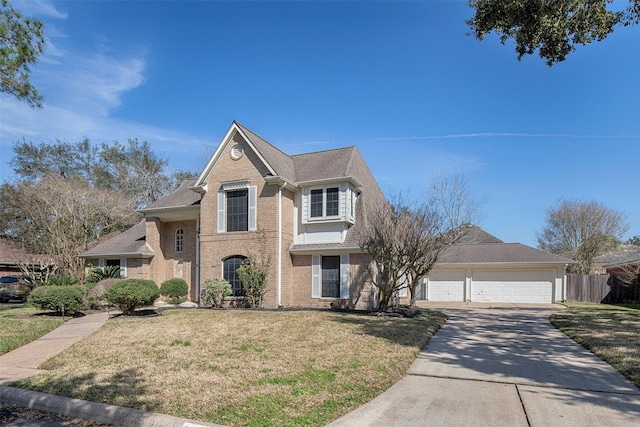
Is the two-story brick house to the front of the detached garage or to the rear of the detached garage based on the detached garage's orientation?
to the front

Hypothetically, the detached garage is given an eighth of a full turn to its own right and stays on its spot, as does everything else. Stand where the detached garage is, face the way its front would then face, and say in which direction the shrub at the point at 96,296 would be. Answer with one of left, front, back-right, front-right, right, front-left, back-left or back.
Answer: front

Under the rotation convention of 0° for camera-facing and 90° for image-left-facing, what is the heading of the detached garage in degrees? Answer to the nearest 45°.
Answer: approximately 0°

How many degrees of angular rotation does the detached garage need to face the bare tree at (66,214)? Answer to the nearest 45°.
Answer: approximately 90° to its right

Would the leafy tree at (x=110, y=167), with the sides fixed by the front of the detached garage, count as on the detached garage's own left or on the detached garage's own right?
on the detached garage's own right

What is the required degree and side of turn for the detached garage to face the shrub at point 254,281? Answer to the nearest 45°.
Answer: approximately 45° to its right

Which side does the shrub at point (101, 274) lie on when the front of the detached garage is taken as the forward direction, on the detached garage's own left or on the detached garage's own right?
on the detached garage's own right

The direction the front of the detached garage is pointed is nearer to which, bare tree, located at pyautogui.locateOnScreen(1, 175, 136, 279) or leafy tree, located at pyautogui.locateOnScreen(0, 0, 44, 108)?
the leafy tree

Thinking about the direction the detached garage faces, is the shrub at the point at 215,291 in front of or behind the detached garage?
in front

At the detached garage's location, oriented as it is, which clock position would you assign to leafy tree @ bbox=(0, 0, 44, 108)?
The leafy tree is roughly at 1 o'clock from the detached garage.

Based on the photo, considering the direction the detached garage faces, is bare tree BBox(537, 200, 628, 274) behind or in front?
behind
